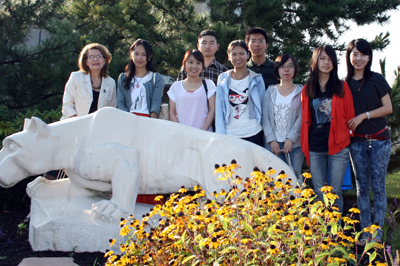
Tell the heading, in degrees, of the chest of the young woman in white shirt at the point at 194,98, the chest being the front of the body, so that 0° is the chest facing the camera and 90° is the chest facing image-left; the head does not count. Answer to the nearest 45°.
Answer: approximately 0°

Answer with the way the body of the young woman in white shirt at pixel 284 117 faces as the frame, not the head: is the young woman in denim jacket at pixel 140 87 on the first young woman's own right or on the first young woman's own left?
on the first young woman's own right

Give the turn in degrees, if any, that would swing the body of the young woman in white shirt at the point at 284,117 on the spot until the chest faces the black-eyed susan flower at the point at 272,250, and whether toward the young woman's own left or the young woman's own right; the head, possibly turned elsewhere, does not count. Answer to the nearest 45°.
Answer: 0° — they already face it

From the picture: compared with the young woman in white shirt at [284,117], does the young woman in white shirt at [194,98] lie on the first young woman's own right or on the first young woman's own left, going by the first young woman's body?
on the first young woman's own right

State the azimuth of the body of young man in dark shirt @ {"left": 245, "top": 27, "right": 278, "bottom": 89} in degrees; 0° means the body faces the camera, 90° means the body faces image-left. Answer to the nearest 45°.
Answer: approximately 0°

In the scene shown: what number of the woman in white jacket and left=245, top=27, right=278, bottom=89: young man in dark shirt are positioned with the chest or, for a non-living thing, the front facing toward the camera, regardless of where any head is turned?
2

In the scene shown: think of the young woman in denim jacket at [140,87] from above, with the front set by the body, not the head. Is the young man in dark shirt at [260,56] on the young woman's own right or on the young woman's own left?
on the young woman's own left
